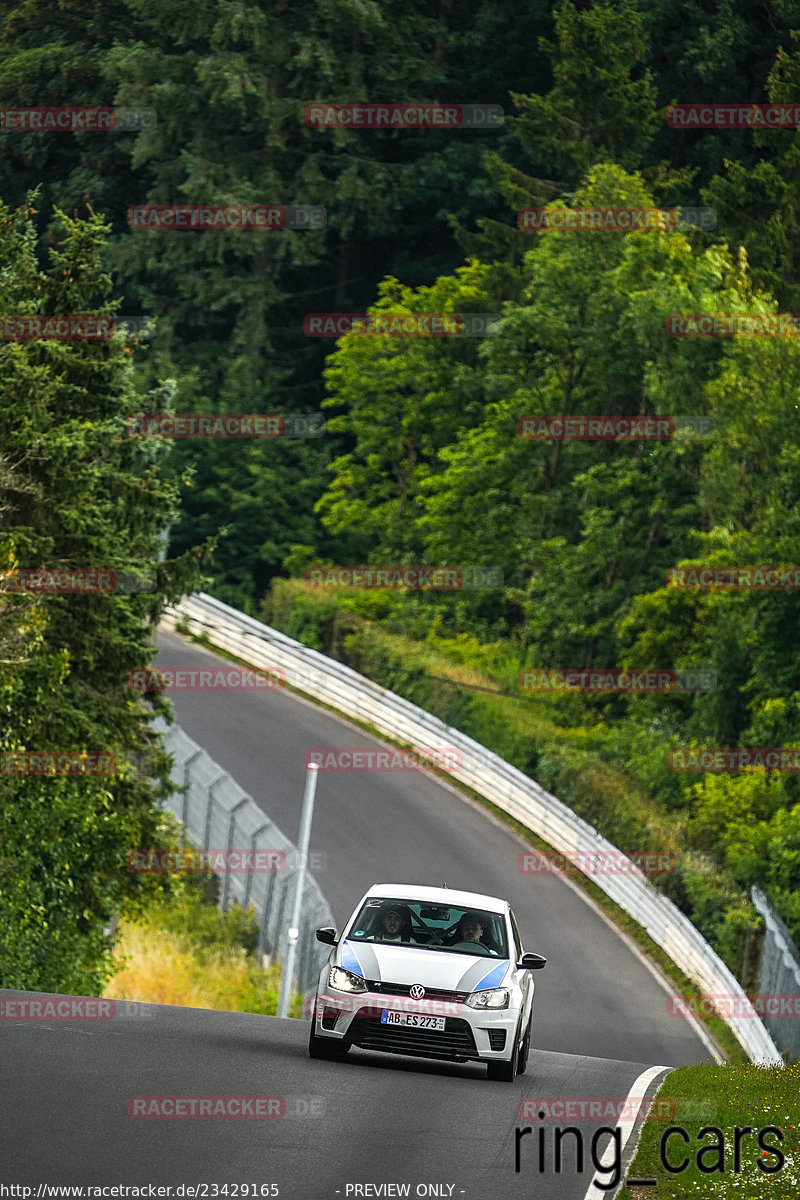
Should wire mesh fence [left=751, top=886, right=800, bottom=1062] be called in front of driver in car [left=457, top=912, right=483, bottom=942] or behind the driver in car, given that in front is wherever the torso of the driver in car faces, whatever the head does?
behind

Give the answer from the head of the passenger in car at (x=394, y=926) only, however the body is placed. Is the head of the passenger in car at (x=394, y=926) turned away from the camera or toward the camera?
toward the camera

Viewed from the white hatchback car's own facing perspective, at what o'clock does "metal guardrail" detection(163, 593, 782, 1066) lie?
The metal guardrail is roughly at 6 o'clock from the white hatchback car.

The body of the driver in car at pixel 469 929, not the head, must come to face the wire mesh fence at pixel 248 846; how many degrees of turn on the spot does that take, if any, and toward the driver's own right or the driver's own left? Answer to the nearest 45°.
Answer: approximately 180°

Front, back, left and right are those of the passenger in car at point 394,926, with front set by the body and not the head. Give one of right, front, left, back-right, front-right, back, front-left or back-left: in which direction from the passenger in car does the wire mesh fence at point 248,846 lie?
back

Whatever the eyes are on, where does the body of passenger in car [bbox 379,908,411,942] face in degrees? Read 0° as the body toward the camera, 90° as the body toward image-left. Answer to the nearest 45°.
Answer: approximately 0°

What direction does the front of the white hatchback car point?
toward the camera

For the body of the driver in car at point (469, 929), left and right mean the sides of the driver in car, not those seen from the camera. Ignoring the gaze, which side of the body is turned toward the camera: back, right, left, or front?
front

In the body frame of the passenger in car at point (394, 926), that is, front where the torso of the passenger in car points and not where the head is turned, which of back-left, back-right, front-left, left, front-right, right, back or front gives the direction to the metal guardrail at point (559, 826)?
back

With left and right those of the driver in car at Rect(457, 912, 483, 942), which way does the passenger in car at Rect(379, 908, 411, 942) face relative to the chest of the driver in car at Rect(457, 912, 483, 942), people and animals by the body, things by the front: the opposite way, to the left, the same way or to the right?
the same way

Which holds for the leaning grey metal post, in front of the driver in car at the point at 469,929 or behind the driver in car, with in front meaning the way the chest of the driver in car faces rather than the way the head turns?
behind

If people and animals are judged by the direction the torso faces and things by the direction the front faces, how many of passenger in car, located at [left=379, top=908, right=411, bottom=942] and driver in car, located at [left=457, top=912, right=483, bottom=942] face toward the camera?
2
